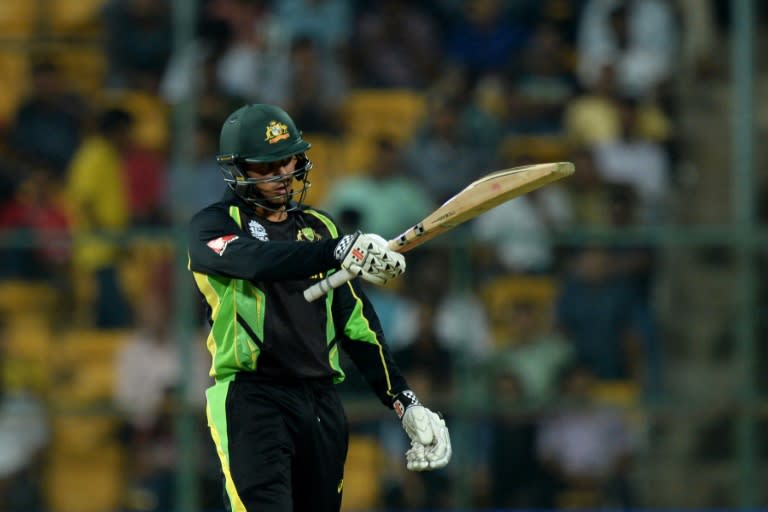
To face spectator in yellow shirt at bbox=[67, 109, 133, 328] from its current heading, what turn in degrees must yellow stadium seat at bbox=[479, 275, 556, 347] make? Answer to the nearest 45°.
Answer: approximately 90° to its right

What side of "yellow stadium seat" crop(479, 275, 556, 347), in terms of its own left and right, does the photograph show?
front

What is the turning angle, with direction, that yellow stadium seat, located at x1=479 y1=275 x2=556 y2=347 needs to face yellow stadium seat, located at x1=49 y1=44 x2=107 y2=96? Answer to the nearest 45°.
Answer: approximately 90° to its right

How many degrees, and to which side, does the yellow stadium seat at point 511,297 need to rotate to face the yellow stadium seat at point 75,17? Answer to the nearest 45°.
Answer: approximately 90° to its right
